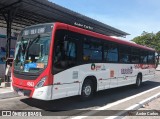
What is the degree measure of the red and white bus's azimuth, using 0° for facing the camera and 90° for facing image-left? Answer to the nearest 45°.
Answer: approximately 45°
